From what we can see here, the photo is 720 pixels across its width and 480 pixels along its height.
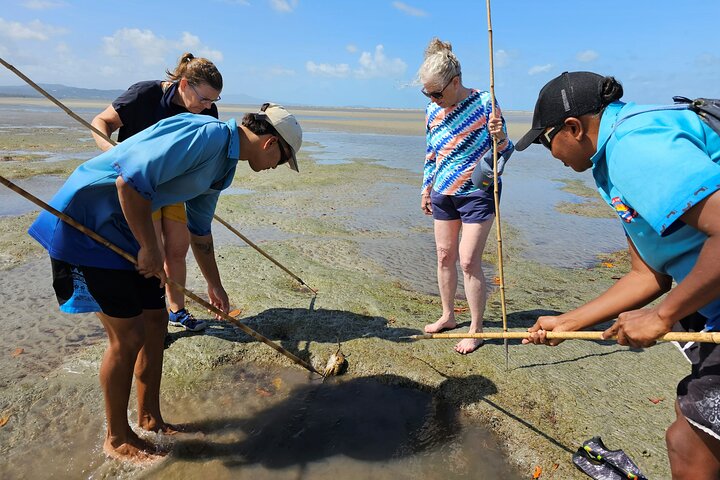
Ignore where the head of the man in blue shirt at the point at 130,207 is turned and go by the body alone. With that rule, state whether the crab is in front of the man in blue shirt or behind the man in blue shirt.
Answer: in front

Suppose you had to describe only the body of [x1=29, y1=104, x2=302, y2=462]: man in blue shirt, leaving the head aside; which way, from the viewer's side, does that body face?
to the viewer's right

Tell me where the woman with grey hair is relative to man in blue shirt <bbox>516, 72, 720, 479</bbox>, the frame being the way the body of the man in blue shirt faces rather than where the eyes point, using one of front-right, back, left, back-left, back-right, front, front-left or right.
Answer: front-right

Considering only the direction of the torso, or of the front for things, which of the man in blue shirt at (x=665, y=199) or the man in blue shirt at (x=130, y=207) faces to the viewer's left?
the man in blue shirt at (x=665, y=199)

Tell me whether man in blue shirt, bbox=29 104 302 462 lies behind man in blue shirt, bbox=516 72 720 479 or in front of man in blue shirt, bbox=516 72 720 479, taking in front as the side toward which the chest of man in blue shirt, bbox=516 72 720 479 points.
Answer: in front

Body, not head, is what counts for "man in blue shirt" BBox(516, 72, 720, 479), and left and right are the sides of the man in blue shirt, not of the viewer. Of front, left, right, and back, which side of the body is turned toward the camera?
left

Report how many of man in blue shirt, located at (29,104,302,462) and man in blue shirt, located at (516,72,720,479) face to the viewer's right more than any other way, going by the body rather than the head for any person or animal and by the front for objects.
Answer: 1

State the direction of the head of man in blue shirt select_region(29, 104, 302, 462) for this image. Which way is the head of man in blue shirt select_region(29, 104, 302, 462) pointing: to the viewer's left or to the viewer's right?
to the viewer's right
